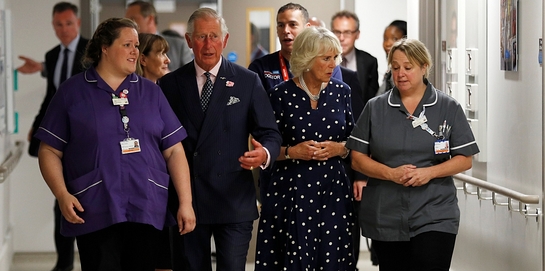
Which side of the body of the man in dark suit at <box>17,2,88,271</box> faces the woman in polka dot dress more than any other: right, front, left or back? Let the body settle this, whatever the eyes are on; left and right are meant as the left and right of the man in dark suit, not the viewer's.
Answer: front

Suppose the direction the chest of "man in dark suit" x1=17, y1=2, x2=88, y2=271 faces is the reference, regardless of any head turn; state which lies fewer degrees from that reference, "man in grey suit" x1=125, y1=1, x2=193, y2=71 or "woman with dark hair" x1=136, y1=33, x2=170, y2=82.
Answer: the woman with dark hair

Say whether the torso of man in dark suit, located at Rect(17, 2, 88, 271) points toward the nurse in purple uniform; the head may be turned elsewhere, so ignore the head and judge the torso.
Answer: yes

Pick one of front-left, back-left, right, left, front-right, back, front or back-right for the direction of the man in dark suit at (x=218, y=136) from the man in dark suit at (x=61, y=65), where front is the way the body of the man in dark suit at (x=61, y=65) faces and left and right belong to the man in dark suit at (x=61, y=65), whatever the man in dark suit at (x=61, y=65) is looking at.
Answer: front

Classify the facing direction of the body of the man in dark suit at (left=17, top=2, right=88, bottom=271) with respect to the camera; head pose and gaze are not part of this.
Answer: toward the camera

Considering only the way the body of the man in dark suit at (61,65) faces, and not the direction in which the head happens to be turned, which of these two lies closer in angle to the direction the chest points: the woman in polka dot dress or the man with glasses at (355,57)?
the woman in polka dot dress

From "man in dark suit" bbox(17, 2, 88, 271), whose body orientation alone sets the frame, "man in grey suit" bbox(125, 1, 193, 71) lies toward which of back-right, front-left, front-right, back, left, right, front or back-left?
left

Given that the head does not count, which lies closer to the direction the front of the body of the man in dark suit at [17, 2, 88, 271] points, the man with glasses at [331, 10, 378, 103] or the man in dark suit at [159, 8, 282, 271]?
the man in dark suit

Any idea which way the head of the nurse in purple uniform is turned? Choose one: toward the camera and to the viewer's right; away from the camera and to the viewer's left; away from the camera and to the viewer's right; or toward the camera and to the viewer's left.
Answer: toward the camera and to the viewer's right
